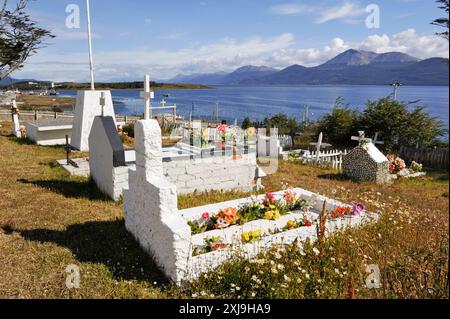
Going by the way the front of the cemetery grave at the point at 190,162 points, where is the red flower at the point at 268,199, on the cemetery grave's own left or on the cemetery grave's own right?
on the cemetery grave's own right

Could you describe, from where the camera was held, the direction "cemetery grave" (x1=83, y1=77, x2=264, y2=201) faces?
facing away from the viewer and to the right of the viewer

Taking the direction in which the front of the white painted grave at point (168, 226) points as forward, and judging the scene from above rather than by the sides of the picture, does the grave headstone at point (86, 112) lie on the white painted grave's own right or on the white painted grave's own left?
on the white painted grave's own left

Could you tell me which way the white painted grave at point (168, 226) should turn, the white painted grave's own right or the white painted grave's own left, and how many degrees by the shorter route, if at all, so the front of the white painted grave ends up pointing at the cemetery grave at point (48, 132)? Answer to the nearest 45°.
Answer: approximately 90° to the white painted grave's own left

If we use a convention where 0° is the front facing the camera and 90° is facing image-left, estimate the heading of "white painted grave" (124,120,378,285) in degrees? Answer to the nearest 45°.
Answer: approximately 225°

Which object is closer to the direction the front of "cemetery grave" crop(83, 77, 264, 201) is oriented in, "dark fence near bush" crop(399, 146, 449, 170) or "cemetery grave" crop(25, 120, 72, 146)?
the dark fence near bush
